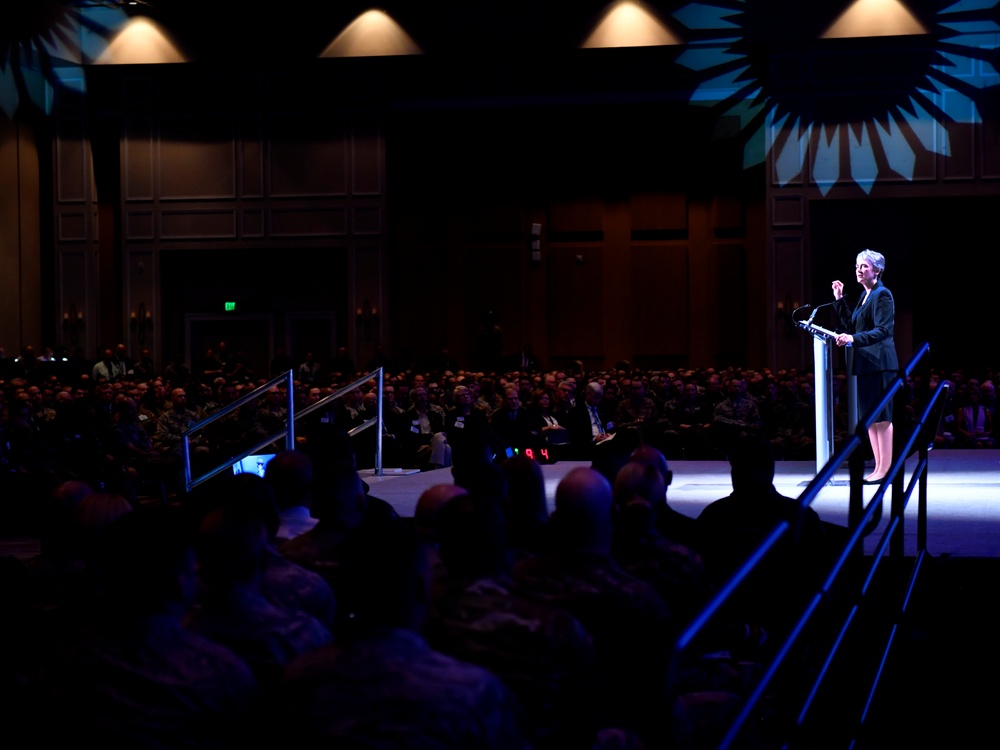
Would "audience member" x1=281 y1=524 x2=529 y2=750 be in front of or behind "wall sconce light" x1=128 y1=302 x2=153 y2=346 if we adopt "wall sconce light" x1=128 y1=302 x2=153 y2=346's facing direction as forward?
in front

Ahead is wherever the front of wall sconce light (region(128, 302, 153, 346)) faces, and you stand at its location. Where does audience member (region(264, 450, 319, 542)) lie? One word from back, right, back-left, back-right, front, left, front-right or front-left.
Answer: front

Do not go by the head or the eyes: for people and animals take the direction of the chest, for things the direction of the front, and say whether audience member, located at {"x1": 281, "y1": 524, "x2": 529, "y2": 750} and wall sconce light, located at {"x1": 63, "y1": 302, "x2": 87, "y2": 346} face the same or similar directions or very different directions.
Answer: very different directions

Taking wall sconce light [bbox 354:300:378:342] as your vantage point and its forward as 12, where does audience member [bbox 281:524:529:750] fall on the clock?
The audience member is roughly at 12 o'clock from the wall sconce light.

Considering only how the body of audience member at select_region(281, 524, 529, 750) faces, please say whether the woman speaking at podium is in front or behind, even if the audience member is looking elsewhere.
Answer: in front

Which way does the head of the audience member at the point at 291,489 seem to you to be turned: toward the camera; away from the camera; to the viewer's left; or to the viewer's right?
away from the camera

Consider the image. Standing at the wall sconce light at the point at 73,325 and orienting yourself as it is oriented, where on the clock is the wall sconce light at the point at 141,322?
the wall sconce light at the point at 141,322 is roughly at 10 o'clock from the wall sconce light at the point at 73,325.

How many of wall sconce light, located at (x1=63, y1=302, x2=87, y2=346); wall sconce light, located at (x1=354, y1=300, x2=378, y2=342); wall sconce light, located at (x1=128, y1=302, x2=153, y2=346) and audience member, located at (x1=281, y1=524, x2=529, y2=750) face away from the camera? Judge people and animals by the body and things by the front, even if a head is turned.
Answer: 1

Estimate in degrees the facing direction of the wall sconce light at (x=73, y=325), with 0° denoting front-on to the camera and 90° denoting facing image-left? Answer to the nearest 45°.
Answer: approximately 0°

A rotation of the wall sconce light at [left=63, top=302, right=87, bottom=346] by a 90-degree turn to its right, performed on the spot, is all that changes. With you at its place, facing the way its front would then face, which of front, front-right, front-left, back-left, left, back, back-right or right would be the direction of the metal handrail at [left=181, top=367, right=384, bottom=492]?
left

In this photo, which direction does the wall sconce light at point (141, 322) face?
toward the camera

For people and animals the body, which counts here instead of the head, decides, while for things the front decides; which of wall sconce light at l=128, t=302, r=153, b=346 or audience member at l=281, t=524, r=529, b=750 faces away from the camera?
the audience member

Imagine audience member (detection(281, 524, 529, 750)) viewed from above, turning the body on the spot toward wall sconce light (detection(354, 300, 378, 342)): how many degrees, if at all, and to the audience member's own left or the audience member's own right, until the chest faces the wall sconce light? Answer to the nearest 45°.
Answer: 0° — they already face it

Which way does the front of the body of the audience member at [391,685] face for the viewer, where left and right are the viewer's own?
facing away from the viewer

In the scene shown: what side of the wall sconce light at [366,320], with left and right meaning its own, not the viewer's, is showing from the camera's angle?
front
